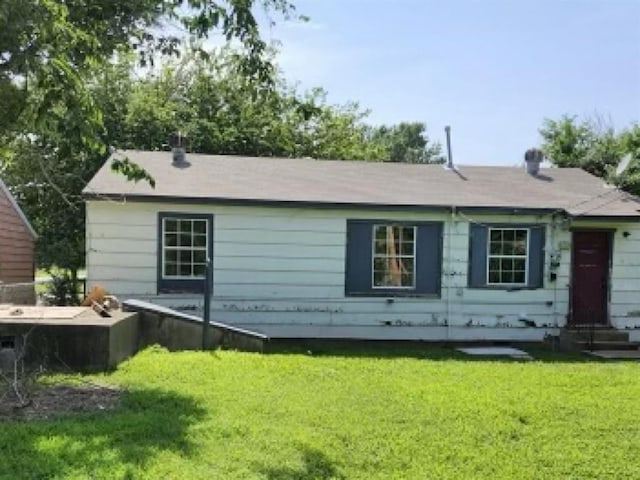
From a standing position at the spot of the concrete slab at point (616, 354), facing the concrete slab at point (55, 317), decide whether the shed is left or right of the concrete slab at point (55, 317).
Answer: right

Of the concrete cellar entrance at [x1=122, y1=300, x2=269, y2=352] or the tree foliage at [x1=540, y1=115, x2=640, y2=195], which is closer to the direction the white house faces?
the concrete cellar entrance

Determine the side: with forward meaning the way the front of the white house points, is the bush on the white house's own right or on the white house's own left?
on the white house's own right

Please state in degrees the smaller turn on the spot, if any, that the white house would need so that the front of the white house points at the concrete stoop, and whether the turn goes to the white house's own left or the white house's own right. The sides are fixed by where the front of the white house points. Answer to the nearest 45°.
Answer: approximately 90° to the white house's own left

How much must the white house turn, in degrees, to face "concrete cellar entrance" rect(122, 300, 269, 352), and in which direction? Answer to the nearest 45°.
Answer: approximately 45° to its right

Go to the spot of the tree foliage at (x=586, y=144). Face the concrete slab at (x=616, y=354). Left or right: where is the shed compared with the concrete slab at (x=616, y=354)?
right

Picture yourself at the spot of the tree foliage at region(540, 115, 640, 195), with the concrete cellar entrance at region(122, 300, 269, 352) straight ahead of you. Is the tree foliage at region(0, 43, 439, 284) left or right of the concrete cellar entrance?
right

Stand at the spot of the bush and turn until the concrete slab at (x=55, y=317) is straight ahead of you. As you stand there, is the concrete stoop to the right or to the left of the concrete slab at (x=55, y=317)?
left

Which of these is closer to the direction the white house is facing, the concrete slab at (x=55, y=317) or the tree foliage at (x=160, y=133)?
the concrete slab

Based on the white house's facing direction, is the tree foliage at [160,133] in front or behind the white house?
behind

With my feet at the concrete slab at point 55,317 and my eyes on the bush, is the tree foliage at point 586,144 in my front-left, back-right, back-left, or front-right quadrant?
front-right

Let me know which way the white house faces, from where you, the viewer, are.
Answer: facing the viewer
